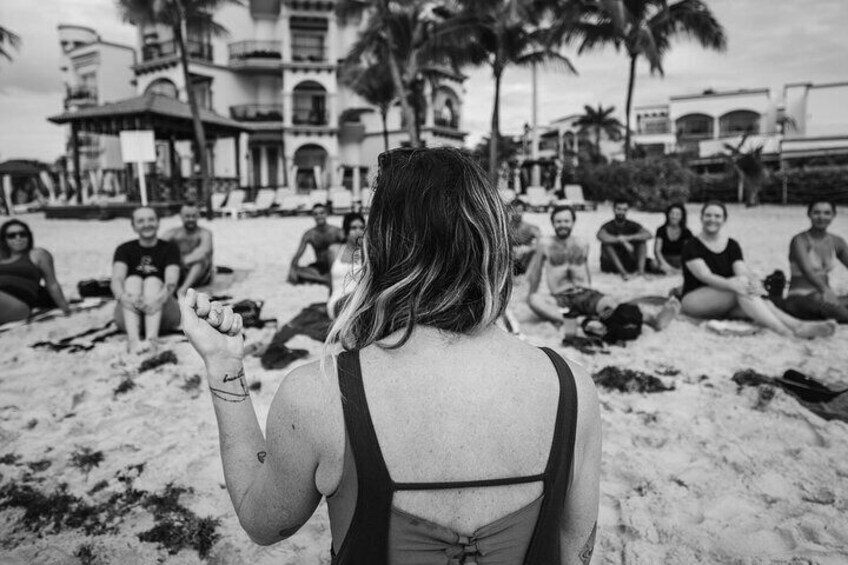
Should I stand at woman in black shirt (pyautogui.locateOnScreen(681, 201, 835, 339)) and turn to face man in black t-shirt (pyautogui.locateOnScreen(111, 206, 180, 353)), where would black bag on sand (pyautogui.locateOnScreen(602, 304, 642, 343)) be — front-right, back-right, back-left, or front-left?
front-left

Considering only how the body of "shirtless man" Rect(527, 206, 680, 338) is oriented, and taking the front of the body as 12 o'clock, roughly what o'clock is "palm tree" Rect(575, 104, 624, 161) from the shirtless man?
The palm tree is roughly at 6 o'clock from the shirtless man.

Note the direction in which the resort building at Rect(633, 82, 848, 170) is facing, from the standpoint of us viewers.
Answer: facing the viewer

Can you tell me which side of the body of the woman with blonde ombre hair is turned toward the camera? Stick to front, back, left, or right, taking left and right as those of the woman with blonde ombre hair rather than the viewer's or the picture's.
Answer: back

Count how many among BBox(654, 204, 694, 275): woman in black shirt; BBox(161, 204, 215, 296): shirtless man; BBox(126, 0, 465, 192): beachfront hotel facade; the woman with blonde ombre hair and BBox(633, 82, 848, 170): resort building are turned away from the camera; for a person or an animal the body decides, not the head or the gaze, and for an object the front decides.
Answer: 1

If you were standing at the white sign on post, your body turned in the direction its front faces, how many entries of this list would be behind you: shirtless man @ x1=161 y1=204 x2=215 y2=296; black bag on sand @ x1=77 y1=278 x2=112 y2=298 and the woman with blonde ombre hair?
0

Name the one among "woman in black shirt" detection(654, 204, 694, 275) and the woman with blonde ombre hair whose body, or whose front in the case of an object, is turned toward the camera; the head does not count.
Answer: the woman in black shirt

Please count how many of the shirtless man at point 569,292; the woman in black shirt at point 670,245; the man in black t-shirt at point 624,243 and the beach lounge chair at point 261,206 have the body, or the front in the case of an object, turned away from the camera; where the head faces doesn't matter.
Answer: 0

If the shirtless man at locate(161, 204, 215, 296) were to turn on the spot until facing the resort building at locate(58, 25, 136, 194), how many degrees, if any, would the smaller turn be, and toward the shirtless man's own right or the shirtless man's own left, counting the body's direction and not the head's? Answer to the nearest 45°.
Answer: approximately 180°

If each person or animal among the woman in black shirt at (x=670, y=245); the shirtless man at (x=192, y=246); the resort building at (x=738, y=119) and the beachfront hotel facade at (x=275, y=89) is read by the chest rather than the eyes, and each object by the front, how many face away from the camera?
0

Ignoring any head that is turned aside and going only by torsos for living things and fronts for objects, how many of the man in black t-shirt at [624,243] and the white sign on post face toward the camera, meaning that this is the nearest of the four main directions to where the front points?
2

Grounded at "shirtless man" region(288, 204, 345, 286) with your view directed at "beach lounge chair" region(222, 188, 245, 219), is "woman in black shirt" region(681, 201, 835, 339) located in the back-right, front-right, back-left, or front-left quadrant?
back-right

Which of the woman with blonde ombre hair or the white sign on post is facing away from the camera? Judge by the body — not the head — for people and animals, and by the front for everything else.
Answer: the woman with blonde ombre hair

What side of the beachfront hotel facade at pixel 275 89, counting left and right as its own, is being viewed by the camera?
front

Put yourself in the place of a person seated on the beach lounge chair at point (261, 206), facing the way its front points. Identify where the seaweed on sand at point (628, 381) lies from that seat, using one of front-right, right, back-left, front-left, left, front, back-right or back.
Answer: front-left

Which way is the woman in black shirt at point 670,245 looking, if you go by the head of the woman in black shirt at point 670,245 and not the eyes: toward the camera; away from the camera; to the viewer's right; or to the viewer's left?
toward the camera

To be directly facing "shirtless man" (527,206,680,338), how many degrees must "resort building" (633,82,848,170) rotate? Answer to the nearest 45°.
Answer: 0° — it already faces them

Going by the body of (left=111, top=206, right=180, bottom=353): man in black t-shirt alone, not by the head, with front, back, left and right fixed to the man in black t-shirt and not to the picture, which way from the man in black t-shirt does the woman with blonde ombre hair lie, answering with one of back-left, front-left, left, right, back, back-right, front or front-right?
front
